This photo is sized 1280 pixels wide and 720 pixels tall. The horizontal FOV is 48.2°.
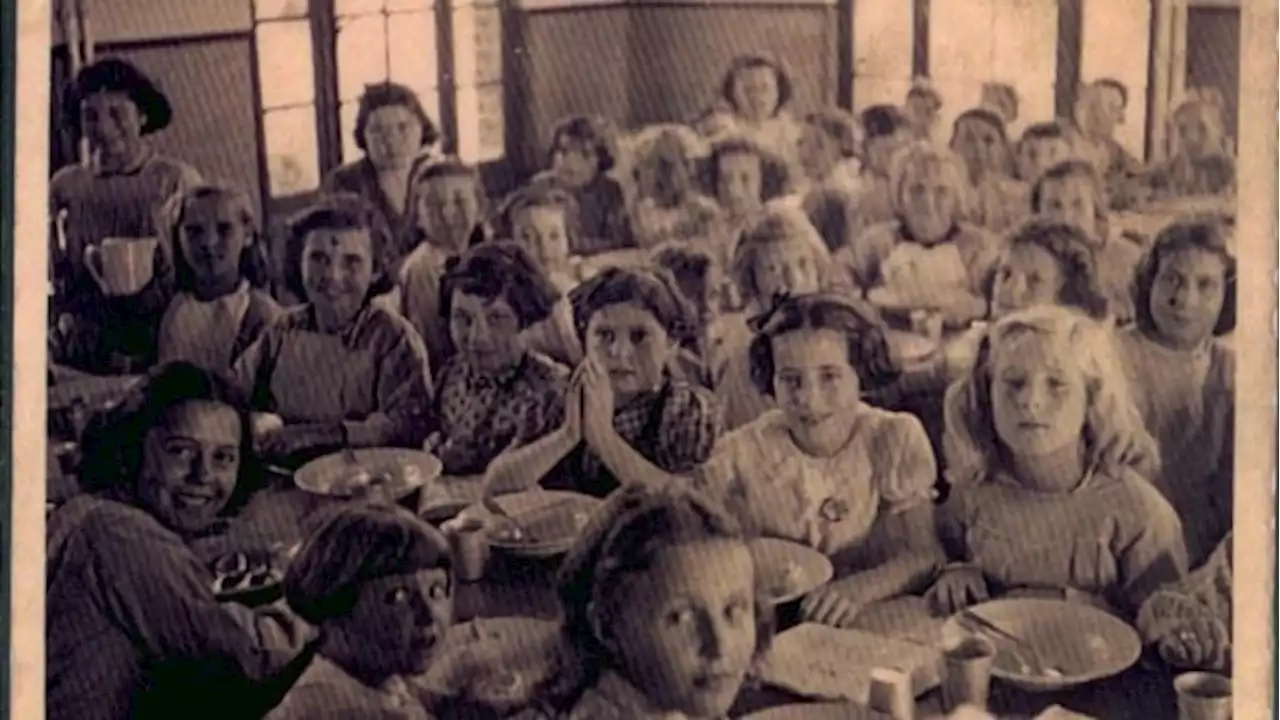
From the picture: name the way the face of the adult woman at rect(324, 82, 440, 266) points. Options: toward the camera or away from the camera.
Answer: toward the camera

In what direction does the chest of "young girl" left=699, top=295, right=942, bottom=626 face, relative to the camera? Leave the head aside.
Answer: toward the camera

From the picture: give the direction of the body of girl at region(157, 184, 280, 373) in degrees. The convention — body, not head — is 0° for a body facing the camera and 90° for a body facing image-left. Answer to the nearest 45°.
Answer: approximately 0°

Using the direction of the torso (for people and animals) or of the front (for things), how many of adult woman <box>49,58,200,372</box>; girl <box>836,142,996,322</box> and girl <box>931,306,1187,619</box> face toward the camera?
3

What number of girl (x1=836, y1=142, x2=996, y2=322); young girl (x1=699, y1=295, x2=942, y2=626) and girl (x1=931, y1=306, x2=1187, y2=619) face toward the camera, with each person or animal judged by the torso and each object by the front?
3

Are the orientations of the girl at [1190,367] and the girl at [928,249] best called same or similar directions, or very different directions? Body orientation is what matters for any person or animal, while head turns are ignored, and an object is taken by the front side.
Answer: same or similar directions

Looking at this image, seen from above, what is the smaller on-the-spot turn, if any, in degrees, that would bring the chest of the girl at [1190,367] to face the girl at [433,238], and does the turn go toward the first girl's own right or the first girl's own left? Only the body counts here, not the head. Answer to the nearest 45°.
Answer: approximately 90° to the first girl's own right

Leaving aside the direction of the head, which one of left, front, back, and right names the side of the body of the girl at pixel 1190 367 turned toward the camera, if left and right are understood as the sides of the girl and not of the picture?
front

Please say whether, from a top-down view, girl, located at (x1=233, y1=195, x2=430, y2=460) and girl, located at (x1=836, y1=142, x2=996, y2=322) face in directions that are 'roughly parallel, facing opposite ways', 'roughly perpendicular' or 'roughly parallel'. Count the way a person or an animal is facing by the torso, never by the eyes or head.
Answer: roughly parallel

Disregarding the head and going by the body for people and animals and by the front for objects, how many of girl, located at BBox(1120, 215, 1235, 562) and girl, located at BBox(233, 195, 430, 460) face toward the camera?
2

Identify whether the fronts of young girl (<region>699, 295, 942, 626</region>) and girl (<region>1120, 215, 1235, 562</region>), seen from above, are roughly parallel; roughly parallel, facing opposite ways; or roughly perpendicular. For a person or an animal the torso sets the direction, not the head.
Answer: roughly parallel
